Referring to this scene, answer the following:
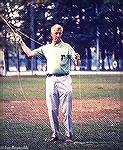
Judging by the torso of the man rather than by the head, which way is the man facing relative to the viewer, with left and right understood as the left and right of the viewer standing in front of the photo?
facing the viewer
